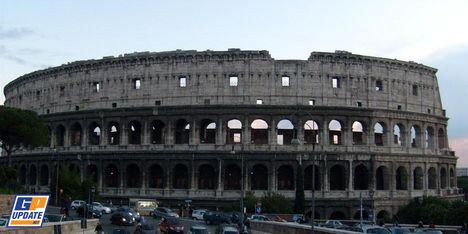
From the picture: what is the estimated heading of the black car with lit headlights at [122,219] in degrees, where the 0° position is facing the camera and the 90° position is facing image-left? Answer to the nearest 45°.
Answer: approximately 315°

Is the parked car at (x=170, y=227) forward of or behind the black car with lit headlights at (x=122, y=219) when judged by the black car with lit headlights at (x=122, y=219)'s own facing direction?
forward
